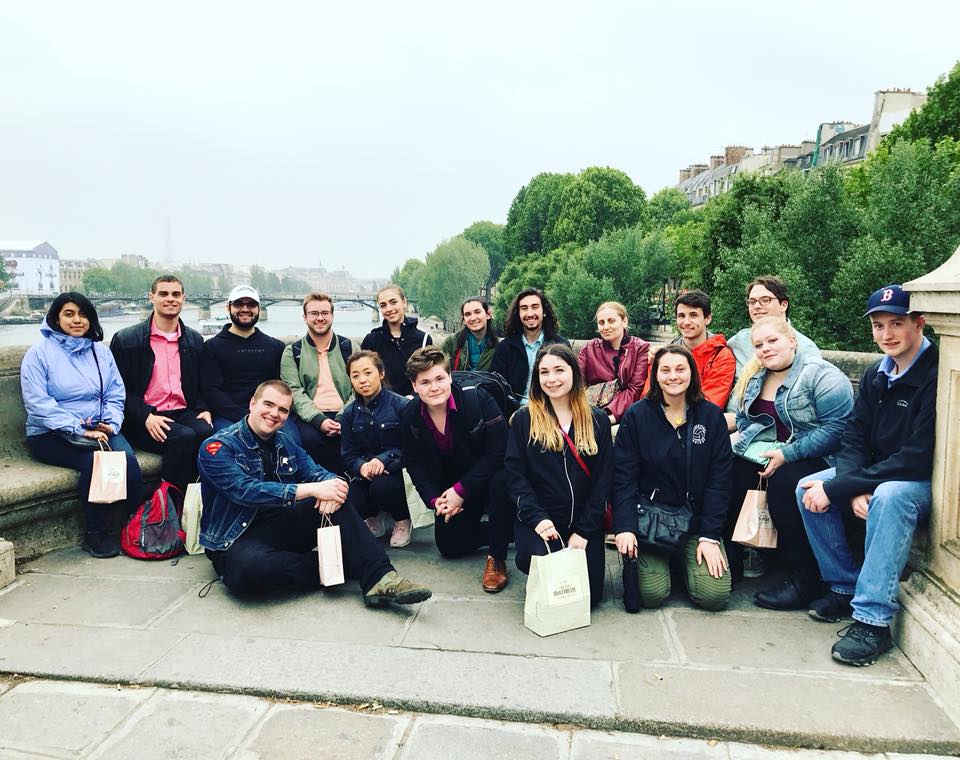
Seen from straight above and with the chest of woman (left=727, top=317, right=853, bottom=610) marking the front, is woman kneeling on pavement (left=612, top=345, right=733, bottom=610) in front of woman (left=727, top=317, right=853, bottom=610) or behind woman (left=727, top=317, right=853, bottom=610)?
in front

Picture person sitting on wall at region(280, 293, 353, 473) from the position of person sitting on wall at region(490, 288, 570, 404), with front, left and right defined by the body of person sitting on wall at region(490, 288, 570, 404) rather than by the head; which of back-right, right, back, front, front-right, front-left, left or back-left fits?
right

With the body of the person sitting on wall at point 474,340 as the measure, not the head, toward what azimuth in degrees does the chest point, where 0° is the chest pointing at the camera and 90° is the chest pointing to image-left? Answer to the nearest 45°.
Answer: approximately 0°

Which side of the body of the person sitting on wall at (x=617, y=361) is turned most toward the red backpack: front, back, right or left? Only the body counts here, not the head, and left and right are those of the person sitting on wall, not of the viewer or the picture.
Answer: right

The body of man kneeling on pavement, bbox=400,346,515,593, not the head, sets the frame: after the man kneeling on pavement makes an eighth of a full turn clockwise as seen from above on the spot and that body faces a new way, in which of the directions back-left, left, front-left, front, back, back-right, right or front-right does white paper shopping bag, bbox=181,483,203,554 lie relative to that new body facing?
front-right

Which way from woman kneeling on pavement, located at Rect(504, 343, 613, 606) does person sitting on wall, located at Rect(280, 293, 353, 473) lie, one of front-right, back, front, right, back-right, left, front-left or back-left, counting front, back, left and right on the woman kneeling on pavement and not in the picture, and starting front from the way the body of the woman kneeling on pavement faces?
back-right

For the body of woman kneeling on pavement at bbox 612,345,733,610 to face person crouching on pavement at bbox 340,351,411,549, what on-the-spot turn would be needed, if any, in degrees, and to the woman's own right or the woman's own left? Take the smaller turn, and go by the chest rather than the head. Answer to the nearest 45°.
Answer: approximately 90° to the woman's own right

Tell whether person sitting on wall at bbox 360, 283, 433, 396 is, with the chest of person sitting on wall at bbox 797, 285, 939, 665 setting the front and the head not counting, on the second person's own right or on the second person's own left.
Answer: on the second person's own right

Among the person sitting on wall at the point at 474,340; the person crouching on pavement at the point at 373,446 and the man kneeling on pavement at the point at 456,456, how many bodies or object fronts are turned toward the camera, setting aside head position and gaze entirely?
3

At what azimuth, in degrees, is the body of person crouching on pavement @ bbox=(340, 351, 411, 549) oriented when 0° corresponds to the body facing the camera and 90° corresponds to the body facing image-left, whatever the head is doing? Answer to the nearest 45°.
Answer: approximately 0°
